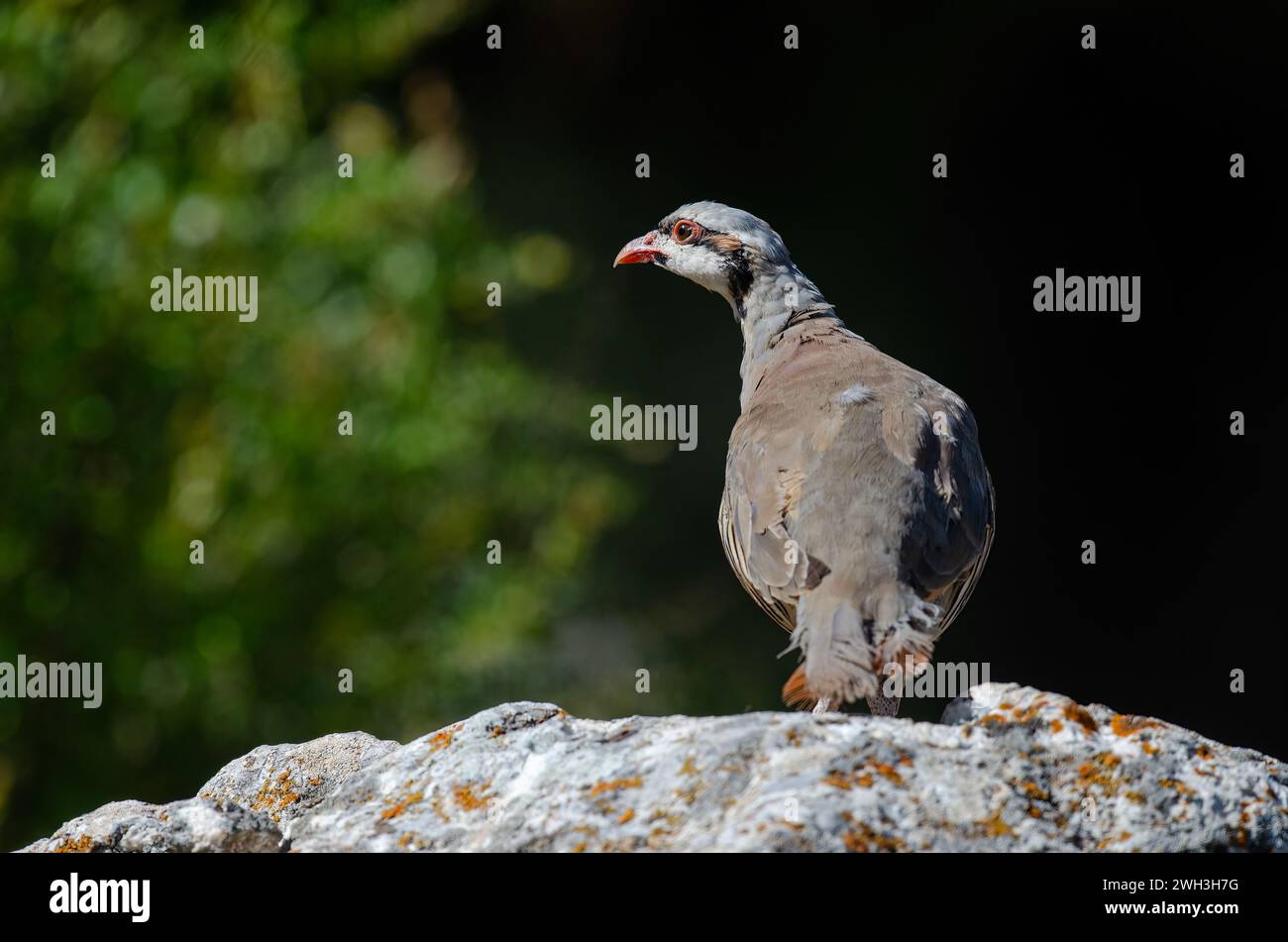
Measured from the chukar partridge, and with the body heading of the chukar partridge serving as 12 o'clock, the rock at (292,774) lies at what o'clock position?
The rock is roughly at 8 o'clock from the chukar partridge.

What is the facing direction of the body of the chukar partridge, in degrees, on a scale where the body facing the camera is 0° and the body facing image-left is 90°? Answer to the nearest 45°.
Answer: approximately 180°
